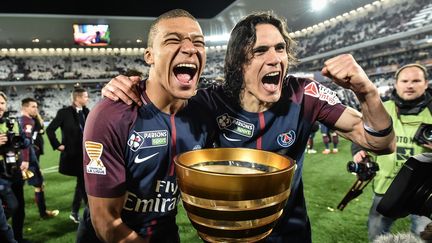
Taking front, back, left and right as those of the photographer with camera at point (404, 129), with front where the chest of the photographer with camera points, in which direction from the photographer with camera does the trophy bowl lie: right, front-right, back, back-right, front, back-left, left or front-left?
front

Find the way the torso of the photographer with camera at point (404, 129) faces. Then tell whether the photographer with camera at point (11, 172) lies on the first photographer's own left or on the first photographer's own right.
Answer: on the first photographer's own right

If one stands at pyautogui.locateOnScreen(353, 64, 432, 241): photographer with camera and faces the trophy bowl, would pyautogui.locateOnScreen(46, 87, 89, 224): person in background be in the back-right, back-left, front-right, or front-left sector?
front-right

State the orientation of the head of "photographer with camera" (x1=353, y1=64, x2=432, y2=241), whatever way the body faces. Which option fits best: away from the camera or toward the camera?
toward the camera

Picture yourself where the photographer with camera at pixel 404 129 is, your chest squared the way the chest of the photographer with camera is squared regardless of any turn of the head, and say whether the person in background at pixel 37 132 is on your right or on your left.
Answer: on your right

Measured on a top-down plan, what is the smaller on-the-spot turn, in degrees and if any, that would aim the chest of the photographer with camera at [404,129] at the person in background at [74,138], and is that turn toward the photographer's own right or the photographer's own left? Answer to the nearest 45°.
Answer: approximately 90° to the photographer's own right

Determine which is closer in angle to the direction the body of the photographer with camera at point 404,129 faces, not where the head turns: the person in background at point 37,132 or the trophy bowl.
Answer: the trophy bowl

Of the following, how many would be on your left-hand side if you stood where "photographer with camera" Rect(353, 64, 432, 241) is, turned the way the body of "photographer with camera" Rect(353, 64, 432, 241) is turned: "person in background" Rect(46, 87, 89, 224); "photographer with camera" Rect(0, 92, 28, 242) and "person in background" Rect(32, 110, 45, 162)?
0

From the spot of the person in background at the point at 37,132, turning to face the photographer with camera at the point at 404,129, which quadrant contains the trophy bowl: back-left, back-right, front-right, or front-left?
front-right

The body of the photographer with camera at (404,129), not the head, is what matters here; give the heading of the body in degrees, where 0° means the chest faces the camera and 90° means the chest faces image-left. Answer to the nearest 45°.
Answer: approximately 0°

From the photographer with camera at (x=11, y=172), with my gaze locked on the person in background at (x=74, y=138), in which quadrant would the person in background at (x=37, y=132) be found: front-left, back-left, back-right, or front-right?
front-left
